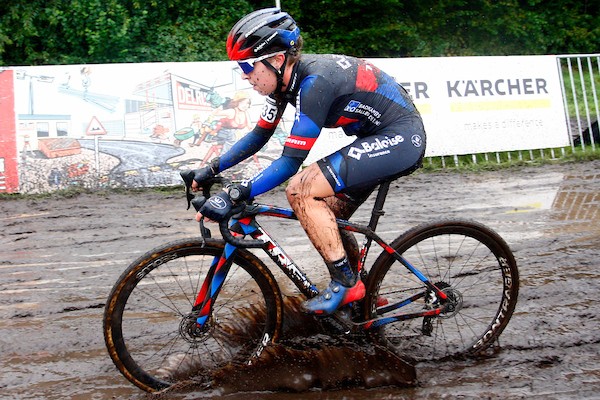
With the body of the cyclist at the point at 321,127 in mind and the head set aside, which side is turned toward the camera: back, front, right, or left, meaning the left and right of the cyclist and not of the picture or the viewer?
left

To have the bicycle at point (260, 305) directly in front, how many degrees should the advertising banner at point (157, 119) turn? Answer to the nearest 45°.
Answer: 0° — it already faces it

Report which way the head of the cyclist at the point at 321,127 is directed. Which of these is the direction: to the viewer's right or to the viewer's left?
to the viewer's left

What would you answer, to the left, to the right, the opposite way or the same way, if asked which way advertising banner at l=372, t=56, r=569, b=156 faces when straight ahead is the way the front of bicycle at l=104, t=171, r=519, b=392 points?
to the left

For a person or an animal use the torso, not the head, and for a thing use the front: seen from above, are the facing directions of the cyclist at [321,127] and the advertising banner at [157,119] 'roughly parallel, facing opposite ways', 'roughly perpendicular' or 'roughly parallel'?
roughly perpendicular

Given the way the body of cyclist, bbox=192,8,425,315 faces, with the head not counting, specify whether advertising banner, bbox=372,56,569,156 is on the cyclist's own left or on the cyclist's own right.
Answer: on the cyclist's own right

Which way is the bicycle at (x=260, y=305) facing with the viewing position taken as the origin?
facing to the left of the viewer

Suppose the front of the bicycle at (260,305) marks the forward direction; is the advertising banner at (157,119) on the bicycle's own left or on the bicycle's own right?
on the bicycle's own right

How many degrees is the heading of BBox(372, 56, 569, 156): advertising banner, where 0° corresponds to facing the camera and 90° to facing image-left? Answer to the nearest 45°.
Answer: approximately 0°

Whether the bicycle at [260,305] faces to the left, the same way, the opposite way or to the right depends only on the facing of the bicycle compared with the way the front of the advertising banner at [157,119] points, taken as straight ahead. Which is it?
to the right

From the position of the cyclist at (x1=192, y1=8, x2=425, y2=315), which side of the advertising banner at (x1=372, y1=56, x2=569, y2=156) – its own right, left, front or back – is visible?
front

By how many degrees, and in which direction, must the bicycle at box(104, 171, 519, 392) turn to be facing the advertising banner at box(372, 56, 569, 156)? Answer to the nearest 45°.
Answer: approximately 135° to its right
